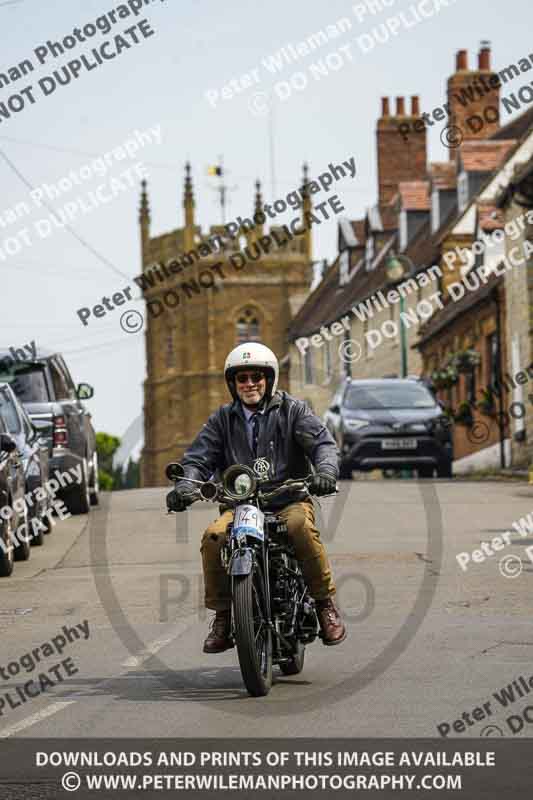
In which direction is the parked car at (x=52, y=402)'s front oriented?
away from the camera

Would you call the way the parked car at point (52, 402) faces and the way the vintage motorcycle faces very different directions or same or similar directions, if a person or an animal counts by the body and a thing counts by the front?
very different directions

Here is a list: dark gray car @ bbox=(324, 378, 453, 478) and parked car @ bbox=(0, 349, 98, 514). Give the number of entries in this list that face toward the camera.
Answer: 1

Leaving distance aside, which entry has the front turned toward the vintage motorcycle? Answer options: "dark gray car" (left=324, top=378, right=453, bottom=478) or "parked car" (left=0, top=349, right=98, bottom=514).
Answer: the dark gray car

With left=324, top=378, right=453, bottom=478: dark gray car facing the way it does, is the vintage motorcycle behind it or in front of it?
in front
